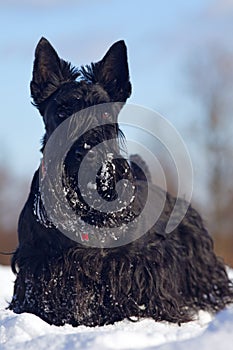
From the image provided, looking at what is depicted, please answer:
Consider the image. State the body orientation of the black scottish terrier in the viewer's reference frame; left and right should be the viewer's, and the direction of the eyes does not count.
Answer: facing the viewer and to the left of the viewer
